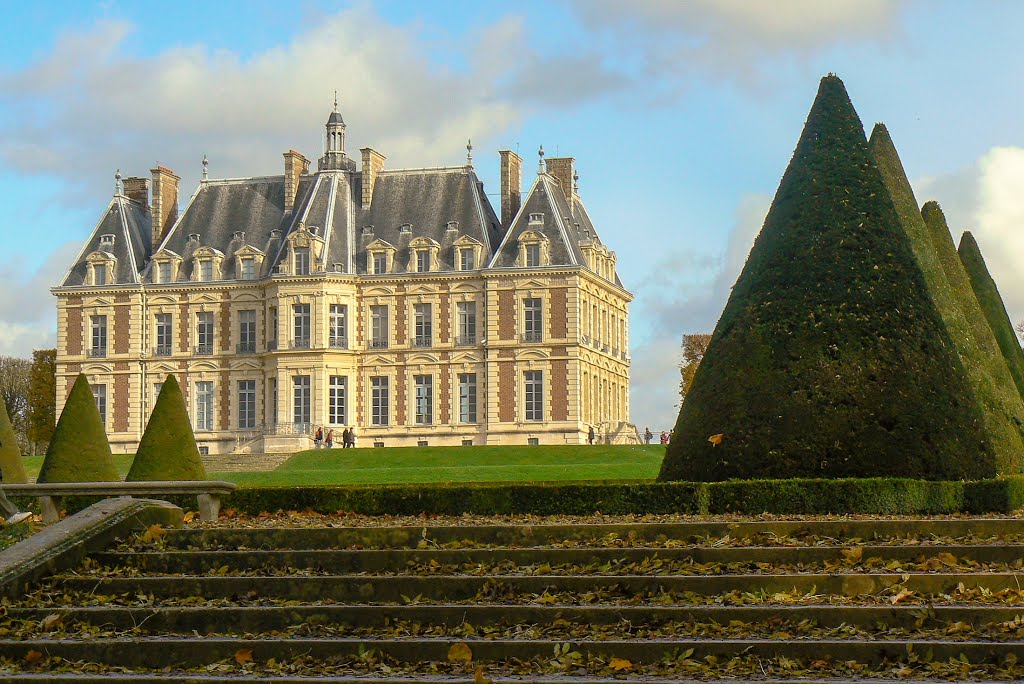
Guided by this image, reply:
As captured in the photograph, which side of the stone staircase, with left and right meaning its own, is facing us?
front

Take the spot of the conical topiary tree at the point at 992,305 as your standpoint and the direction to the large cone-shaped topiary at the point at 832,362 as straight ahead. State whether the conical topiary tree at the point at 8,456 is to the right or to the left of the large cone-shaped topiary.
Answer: right

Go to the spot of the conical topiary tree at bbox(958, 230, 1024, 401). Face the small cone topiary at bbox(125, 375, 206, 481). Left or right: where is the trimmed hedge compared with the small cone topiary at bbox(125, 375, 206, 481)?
left

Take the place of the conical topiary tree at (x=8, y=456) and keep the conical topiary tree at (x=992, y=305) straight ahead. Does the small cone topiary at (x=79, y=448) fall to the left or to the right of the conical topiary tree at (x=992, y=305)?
left

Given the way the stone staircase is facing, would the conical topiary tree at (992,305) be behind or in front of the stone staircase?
behind

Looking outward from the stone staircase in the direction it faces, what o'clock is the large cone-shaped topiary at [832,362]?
The large cone-shaped topiary is roughly at 7 o'clock from the stone staircase.

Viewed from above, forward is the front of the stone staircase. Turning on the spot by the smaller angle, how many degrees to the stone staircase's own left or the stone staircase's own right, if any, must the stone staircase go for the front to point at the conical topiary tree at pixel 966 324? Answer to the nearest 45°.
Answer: approximately 135° to the stone staircase's own left

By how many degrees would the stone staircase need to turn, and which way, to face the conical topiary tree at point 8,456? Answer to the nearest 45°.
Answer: approximately 135° to its right

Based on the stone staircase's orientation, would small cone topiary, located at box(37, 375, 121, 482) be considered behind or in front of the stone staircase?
behind
